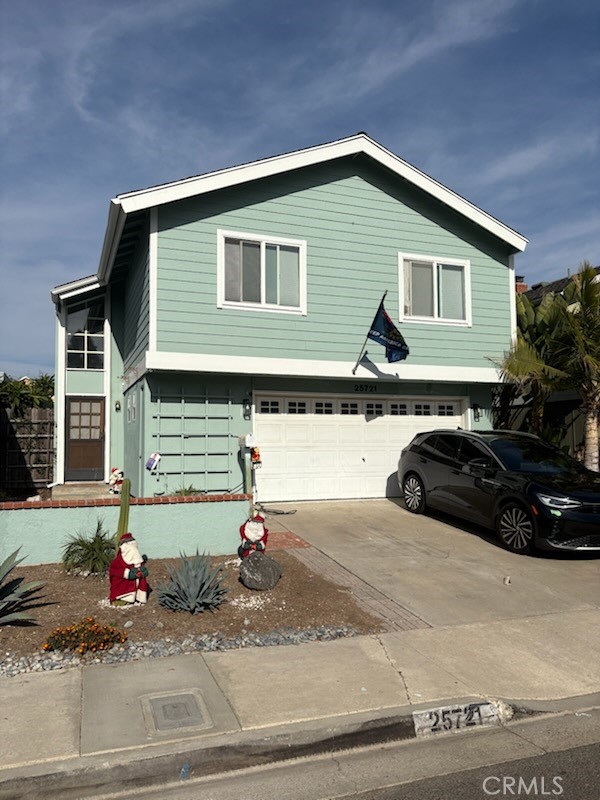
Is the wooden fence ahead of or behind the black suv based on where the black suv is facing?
behind

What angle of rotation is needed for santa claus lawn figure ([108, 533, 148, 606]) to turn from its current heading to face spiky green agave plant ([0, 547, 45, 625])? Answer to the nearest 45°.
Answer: approximately 135° to its right

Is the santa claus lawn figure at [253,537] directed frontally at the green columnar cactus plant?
no

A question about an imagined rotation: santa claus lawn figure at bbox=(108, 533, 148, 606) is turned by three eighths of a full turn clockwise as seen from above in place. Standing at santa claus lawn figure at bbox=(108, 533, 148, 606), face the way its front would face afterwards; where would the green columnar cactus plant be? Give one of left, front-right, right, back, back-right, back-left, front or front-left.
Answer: right

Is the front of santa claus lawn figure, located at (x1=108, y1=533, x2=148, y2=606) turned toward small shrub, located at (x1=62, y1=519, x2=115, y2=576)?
no

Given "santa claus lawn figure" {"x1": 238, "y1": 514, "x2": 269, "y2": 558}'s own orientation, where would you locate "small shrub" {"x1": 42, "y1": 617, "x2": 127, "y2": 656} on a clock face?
The small shrub is roughly at 1 o'clock from the santa claus lawn figure.

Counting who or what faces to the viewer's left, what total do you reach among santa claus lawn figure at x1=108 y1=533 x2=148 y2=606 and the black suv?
0

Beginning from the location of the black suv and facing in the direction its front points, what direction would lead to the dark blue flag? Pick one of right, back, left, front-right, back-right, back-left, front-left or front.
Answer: back

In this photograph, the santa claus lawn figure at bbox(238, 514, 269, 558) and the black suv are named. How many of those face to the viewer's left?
0

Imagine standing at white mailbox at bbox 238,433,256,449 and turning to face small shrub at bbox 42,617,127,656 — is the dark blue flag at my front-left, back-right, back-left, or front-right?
back-left

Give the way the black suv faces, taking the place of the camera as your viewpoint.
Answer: facing the viewer and to the right of the viewer

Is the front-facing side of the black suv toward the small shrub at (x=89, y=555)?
no

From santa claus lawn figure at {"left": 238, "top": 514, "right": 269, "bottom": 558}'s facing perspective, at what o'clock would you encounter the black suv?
The black suv is roughly at 8 o'clock from the santa claus lawn figure.

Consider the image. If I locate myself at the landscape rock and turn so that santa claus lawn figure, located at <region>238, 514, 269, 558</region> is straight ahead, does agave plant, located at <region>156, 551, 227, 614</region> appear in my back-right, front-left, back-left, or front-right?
back-left

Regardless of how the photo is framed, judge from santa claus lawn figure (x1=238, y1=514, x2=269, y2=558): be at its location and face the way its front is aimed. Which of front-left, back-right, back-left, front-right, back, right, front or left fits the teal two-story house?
back

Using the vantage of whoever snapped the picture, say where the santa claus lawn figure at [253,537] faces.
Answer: facing the viewer

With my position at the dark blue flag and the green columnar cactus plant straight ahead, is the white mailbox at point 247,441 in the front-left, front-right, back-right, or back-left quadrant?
front-right
